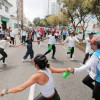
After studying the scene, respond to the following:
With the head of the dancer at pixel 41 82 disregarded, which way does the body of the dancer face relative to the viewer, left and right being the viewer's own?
facing away from the viewer and to the left of the viewer

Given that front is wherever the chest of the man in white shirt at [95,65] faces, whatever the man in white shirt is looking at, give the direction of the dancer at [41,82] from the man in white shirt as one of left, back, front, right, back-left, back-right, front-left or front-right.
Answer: front-left

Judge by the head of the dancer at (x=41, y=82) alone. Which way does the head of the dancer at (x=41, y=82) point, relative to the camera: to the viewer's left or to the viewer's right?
to the viewer's left

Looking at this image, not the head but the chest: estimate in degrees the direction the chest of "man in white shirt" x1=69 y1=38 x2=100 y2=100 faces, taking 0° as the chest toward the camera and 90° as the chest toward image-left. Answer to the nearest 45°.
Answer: approximately 90°

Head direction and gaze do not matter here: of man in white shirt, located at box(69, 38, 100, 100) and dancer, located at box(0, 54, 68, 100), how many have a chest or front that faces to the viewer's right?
0

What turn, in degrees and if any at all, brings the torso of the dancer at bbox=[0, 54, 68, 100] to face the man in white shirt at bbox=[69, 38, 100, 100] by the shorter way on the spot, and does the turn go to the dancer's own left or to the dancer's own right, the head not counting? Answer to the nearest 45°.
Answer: approximately 90° to the dancer's own right
